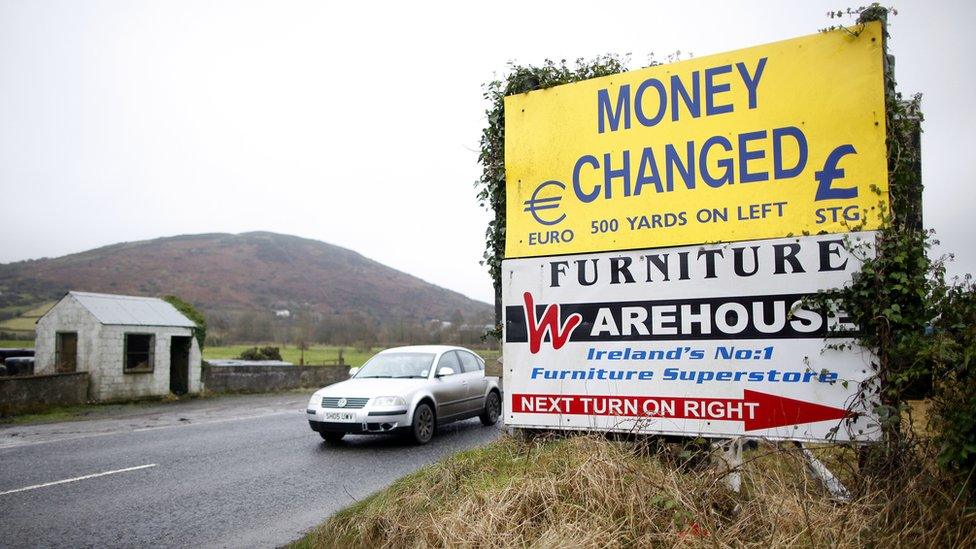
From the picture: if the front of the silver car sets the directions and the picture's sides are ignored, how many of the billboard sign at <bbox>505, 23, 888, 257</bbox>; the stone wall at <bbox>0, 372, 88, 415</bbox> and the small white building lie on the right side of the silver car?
2

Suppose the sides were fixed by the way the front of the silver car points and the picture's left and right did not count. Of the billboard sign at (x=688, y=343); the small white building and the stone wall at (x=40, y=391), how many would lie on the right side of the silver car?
2

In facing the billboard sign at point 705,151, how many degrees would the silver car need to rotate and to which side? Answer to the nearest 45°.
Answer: approximately 45° to its left

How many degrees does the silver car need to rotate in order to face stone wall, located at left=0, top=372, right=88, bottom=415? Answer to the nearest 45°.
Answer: approximately 90° to its right

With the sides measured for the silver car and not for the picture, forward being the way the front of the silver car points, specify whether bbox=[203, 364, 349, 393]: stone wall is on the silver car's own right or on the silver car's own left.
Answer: on the silver car's own right

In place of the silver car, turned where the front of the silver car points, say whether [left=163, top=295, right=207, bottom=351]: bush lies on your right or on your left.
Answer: on your right

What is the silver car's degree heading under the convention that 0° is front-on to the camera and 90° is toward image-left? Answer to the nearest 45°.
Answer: approximately 45°

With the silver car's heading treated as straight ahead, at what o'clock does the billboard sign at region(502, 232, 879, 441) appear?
The billboard sign is roughly at 10 o'clock from the silver car.

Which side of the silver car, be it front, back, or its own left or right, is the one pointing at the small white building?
right

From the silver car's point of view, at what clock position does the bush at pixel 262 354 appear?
The bush is roughly at 4 o'clock from the silver car.

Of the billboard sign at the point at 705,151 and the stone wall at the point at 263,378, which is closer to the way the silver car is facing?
the billboard sign
